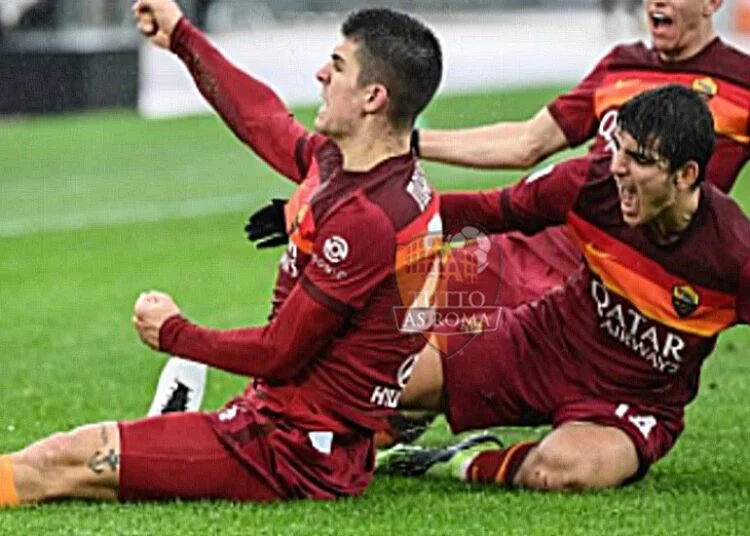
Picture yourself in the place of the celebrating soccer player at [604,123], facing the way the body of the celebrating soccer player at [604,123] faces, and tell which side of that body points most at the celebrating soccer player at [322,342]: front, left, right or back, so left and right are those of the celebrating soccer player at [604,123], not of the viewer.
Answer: front

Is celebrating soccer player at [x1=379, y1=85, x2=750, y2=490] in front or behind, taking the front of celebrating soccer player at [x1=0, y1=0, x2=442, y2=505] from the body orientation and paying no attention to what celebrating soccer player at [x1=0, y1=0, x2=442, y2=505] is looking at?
behind

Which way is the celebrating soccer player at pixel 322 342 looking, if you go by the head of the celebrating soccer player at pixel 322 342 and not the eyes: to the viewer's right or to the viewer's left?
to the viewer's left

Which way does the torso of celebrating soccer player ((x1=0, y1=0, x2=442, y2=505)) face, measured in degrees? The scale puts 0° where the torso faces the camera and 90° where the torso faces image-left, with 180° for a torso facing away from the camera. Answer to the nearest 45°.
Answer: approximately 90°

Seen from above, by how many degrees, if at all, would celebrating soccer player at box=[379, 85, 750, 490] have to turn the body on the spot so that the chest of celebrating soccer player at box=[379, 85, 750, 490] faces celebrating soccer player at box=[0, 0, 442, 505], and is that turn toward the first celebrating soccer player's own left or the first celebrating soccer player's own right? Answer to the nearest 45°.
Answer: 0° — they already face them

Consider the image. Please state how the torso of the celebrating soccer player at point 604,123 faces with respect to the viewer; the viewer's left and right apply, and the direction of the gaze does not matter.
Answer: facing the viewer and to the left of the viewer

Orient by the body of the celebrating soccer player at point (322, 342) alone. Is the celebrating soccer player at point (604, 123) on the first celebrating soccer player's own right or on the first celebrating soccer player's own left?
on the first celebrating soccer player's own right
